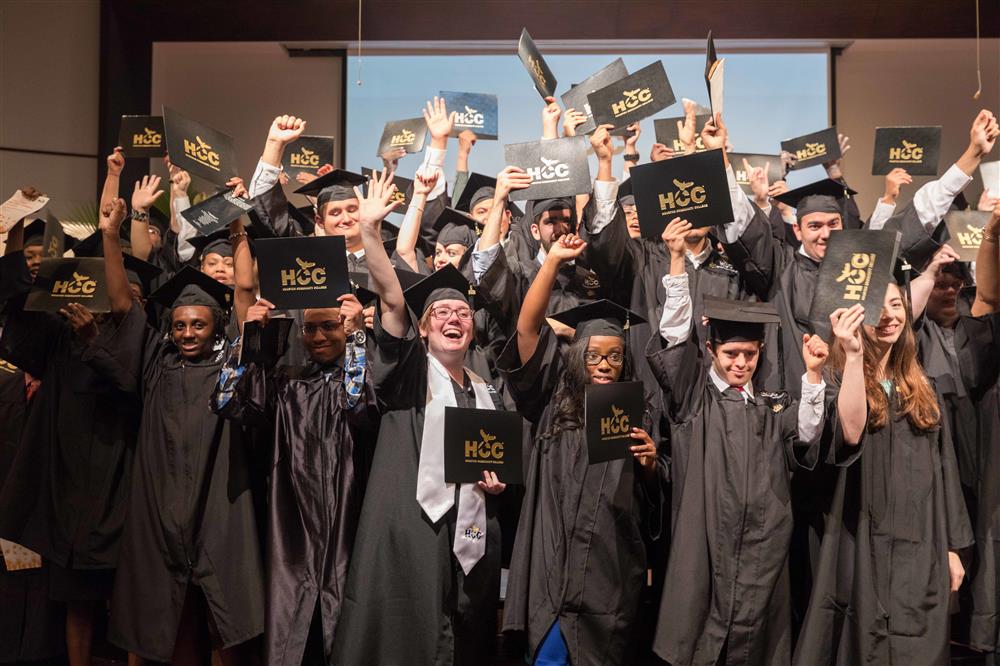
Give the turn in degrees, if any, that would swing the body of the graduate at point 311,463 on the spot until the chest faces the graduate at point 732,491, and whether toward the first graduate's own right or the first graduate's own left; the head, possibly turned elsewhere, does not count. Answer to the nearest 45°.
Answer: approximately 90° to the first graduate's own left

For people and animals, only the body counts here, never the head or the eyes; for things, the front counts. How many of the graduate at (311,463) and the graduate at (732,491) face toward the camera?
2

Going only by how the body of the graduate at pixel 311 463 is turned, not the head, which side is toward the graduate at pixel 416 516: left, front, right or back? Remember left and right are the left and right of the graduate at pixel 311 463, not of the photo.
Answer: left

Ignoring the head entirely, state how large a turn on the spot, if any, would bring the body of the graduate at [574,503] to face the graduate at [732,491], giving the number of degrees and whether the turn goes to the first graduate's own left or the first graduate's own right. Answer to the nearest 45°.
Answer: approximately 45° to the first graduate's own left

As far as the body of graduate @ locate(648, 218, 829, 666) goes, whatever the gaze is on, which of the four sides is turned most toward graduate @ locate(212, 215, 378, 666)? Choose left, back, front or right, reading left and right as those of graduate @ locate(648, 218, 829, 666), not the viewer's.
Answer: right

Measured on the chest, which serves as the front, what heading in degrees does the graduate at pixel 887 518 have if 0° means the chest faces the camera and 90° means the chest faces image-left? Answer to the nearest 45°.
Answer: approximately 0°

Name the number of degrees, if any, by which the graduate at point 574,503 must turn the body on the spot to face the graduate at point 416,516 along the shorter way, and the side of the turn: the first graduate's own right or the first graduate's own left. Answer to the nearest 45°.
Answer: approximately 135° to the first graduate's own right
